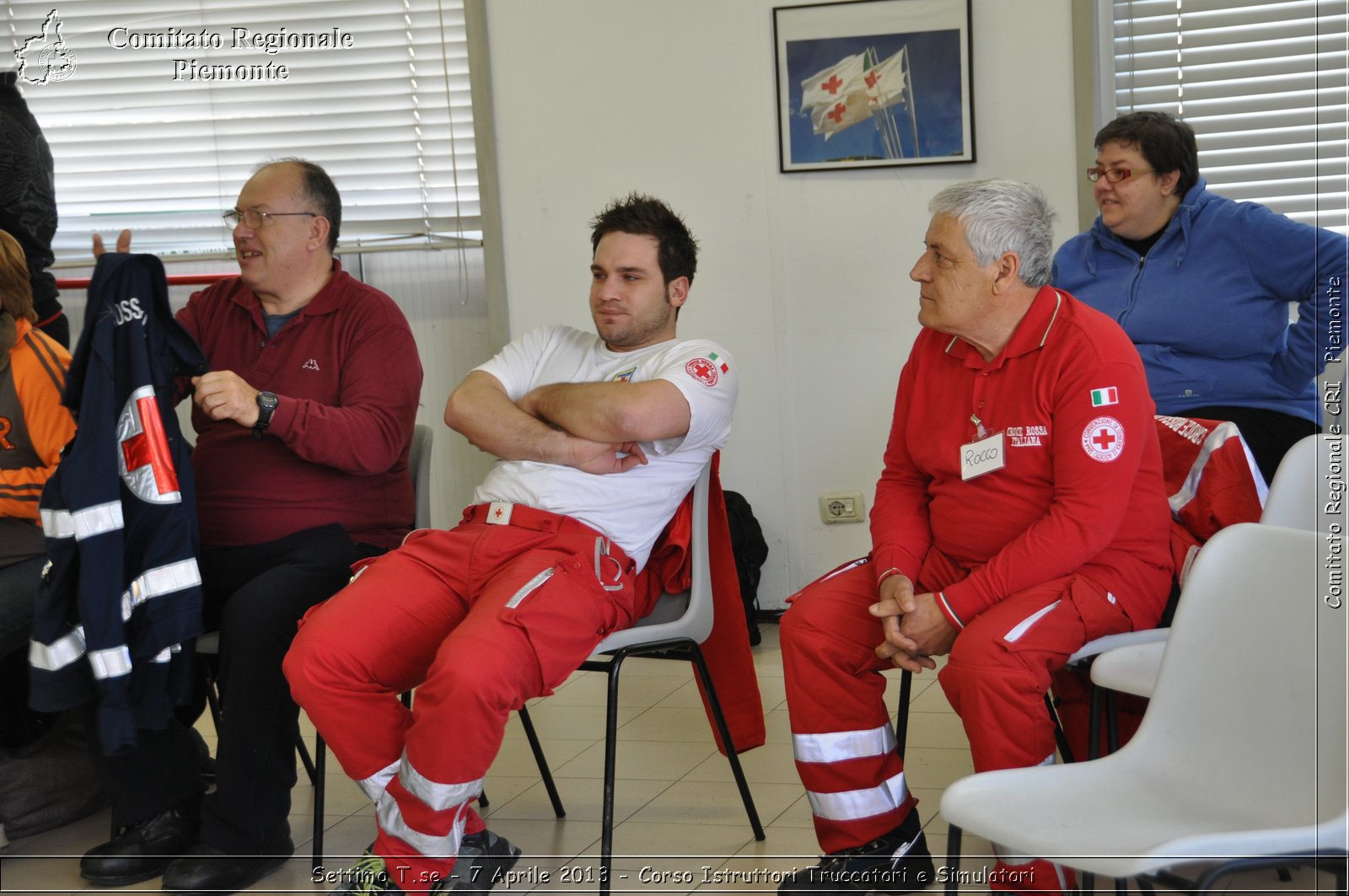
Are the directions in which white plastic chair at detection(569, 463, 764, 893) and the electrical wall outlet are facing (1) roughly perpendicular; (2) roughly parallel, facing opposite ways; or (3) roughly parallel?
roughly perpendicular

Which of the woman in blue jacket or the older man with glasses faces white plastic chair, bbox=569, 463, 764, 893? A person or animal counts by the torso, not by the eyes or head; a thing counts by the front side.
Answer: the woman in blue jacket

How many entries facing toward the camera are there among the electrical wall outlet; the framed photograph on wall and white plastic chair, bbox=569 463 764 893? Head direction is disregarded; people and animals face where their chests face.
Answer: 2

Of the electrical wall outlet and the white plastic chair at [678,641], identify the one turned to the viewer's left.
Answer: the white plastic chair

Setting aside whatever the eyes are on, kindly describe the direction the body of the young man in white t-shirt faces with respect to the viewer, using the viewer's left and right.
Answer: facing the viewer and to the left of the viewer

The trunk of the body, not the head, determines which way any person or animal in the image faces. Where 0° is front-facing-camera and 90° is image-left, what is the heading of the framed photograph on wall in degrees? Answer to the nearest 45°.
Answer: approximately 0°

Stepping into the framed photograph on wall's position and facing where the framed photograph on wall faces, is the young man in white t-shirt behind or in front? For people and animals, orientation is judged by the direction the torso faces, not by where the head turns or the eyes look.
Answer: in front

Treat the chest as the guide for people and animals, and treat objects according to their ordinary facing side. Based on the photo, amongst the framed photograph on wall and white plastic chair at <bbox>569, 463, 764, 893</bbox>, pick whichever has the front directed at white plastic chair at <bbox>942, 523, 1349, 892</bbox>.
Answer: the framed photograph on wall

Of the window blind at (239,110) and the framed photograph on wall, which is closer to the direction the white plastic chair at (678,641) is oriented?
the window blind

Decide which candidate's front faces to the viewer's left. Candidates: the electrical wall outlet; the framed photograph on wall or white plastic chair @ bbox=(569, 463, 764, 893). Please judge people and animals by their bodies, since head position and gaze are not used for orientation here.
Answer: the white plastic chair

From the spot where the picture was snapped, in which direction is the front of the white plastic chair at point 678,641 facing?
facing to the left of the viewer

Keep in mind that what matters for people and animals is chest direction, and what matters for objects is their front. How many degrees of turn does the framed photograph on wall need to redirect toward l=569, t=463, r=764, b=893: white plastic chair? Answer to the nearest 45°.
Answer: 0° — it already faces it
